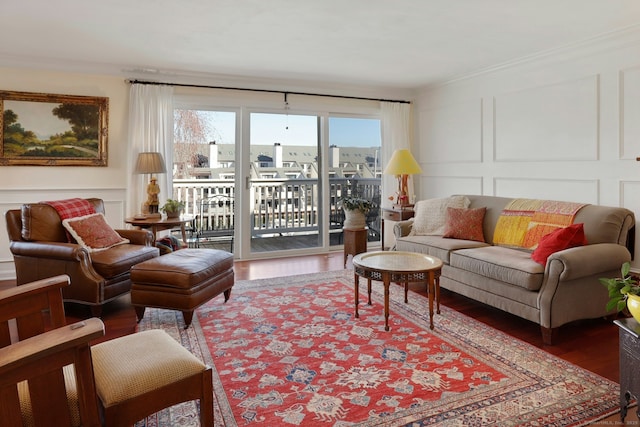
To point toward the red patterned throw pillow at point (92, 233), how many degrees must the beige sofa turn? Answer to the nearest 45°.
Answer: approximately 45° to its right

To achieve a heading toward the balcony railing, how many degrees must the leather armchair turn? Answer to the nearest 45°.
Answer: approximately 90° to its left

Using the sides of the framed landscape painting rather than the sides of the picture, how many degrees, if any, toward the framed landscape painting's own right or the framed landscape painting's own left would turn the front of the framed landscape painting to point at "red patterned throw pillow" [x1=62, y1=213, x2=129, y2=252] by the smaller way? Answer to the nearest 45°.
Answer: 0° — it already faces it

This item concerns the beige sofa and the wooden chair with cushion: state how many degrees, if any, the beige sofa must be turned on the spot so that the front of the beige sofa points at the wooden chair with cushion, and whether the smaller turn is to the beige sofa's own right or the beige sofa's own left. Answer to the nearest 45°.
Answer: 0° — it already faces it

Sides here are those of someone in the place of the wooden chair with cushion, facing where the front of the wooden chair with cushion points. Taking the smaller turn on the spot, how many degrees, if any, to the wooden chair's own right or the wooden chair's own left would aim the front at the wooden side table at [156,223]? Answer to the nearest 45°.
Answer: approximately 45° to the wooden chair's own left

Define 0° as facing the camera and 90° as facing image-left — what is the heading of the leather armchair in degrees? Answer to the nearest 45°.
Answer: approximately 315°

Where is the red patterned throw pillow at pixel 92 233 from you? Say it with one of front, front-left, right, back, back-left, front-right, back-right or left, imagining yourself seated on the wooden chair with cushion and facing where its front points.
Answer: front-left

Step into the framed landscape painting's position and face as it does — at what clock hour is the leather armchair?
The leather armchair is roughly at 12 o'clock from the framed landscape painting.
